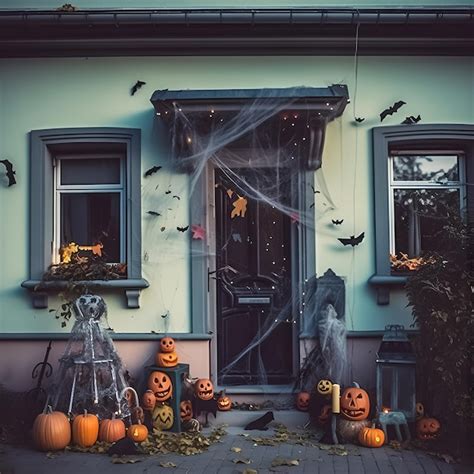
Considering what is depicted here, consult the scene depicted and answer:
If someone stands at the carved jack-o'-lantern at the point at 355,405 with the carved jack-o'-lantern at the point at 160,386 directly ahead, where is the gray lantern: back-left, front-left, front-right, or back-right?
back-right

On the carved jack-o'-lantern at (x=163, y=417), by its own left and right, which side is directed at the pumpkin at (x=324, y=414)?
left

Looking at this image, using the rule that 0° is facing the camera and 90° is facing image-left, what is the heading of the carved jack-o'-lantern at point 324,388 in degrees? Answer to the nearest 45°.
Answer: approximately 0°

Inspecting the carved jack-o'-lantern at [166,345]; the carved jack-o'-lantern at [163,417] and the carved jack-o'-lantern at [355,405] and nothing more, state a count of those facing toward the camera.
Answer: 3

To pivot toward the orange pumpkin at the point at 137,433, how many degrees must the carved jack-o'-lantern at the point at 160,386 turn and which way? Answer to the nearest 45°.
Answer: approximately 45° to its right

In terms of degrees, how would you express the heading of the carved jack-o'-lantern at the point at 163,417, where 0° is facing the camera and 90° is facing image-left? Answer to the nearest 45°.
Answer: approximately 0°

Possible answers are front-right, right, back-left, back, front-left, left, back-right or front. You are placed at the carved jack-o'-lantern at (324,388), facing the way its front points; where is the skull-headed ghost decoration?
right
